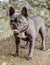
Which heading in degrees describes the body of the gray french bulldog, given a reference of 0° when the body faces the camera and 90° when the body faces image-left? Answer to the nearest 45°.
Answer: approximately 45°
